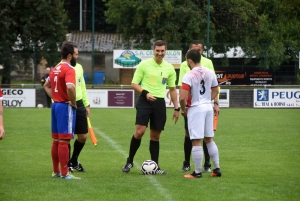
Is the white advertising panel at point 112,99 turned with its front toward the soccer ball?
yes

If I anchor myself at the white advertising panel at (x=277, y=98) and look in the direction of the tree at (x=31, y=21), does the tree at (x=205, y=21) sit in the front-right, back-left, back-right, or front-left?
front-right

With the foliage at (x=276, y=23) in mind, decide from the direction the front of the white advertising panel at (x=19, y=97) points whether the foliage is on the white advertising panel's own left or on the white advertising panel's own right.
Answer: on the white advertising panel's own left

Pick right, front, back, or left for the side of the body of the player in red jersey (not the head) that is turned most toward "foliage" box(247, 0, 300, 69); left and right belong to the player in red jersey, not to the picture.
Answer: front

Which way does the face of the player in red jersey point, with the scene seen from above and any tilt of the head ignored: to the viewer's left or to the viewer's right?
to the viewer's right

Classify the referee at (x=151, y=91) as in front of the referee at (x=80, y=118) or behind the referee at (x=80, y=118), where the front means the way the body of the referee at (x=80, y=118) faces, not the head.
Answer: in front

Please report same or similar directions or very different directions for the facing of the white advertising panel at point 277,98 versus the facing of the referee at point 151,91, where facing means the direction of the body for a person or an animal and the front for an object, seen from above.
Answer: same or similar directions

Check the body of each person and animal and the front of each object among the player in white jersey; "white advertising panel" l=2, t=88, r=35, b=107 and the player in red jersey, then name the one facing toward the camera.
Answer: the white advertising panel

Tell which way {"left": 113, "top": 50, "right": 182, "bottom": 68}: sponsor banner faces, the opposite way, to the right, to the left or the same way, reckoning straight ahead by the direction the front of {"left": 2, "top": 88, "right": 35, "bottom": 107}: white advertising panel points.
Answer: the same way

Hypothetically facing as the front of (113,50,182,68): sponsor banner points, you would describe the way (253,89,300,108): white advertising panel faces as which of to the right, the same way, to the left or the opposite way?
the same way

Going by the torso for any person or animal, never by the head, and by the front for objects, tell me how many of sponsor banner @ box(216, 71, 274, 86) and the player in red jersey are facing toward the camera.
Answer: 1

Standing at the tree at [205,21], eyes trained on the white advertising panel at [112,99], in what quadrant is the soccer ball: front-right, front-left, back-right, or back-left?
front-left

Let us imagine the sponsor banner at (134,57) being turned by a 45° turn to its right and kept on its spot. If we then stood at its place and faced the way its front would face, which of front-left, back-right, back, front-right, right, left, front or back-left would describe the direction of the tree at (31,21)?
right

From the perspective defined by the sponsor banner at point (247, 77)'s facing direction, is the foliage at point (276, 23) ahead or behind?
behind

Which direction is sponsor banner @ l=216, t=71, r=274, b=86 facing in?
toward the camera

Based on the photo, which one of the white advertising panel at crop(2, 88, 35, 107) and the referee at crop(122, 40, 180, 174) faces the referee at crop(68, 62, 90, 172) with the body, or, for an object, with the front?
the white advertising panel

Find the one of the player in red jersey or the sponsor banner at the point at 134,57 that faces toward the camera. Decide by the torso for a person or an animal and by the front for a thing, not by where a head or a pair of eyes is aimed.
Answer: the sponsor banner

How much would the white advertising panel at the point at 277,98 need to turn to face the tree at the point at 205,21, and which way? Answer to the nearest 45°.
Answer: approximately 135° to its right

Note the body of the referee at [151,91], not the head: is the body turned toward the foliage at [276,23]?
no

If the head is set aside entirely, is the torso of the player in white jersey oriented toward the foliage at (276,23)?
no

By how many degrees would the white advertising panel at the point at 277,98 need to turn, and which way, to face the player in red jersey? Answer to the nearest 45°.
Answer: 0° — it already faces them

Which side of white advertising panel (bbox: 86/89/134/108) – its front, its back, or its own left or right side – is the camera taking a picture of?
front
